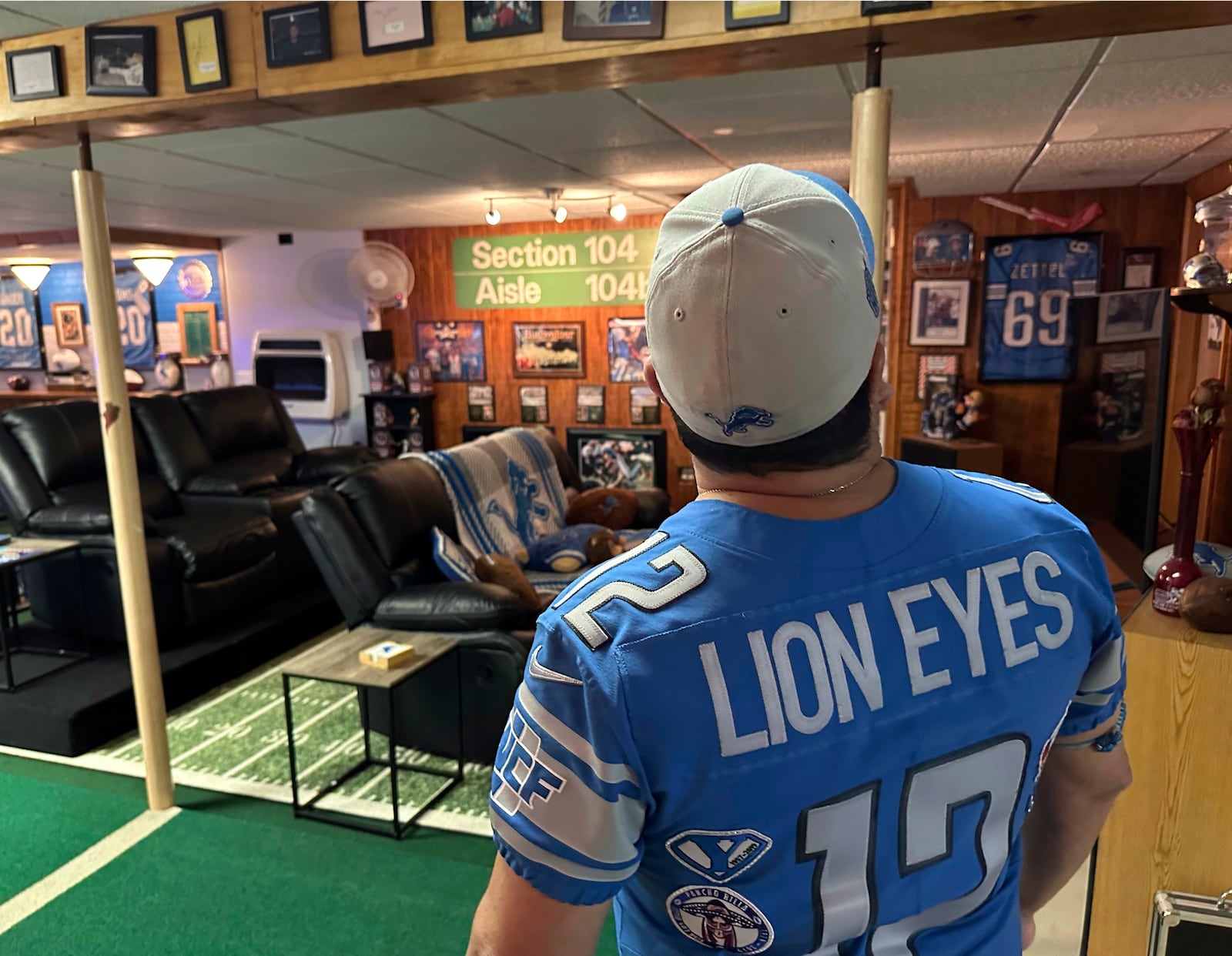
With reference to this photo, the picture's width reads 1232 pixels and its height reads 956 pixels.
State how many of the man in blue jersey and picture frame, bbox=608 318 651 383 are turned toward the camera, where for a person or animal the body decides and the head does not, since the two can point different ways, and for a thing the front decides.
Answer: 1

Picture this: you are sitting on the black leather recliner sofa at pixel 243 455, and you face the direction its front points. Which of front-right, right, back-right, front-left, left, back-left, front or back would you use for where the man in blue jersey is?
front-right

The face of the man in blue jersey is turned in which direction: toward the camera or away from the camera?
away from the camera

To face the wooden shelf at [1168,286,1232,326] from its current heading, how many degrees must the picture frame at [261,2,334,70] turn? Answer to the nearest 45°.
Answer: approximately 45° to its left

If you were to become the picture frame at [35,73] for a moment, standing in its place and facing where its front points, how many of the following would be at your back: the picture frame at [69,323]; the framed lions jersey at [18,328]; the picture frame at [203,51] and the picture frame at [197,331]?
3

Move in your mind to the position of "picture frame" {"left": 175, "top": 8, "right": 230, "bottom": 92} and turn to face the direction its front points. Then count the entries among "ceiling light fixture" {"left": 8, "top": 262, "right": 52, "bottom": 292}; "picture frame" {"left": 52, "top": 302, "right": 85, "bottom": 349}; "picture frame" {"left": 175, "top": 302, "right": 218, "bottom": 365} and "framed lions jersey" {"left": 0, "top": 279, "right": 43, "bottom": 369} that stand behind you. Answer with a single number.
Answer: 4

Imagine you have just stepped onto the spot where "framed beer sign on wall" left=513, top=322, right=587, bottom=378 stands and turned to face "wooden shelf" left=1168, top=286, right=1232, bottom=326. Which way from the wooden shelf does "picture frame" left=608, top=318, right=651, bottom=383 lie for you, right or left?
left

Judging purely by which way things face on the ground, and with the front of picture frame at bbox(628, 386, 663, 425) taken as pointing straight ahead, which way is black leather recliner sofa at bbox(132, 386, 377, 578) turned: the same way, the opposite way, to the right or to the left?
to the left

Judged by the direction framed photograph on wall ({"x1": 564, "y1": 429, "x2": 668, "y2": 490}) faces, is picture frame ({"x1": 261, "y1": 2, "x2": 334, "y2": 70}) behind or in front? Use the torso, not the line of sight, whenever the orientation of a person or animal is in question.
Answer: in front

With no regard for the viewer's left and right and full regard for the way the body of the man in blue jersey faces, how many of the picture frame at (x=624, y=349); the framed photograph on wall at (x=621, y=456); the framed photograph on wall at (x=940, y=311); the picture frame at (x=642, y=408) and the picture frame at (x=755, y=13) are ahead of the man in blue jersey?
5

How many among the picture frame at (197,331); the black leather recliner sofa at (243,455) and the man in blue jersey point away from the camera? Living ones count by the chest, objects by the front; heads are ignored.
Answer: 1
